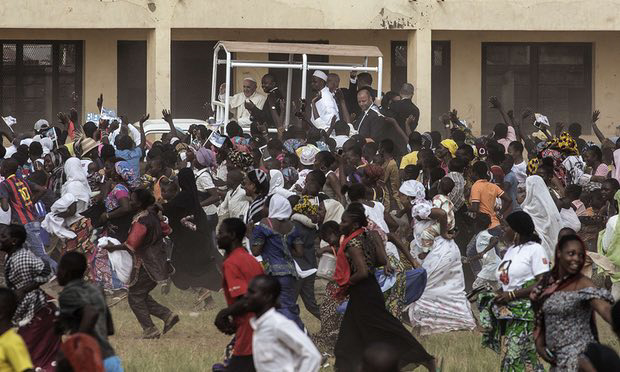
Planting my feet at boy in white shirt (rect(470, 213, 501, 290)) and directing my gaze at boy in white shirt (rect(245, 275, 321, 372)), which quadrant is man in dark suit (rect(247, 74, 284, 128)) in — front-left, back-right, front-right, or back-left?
back-right

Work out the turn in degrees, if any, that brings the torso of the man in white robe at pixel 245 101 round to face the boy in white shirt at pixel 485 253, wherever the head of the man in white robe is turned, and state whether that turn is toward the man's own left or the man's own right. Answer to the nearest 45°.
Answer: approximately 45° to the man's own left

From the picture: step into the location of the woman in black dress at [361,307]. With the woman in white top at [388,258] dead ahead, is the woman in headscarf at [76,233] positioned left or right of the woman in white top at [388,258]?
left

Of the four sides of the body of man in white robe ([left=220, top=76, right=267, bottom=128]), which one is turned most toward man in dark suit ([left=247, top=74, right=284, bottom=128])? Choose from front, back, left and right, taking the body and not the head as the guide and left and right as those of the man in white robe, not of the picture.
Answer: left
